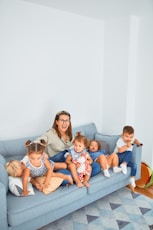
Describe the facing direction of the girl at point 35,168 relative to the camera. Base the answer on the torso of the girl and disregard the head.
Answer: toward the camera

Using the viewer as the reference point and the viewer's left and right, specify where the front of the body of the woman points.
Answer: facing the viewer and to the right of the viewer

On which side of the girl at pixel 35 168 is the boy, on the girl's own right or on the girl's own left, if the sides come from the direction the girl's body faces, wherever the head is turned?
on the girl's own left

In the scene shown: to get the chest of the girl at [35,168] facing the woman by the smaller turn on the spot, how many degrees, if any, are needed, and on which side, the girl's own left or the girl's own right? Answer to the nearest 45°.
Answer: approximately 135° to the girl's own left

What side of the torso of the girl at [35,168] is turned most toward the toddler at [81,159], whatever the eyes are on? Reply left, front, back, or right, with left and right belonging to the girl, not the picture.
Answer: left

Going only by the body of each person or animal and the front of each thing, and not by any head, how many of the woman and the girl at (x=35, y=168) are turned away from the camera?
0
